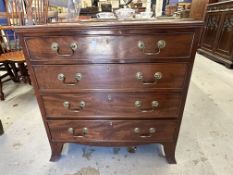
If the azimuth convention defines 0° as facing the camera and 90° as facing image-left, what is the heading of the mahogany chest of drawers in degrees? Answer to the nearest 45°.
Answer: approximately 0°

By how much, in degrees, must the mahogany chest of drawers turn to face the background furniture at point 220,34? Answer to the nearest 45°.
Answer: approximately 135° to its left
